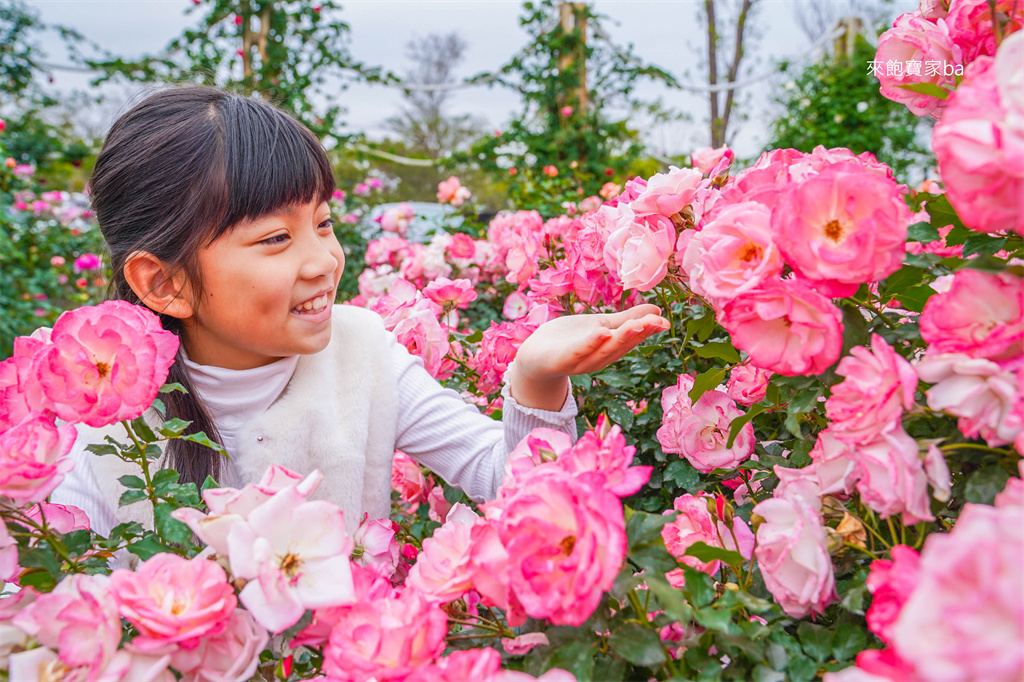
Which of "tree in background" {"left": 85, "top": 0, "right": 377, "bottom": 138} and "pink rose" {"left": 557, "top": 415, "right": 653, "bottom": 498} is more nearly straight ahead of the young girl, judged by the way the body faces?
the pink rose

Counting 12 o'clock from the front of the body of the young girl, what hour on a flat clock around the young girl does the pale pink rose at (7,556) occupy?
The pale pink rose is roughly at 2 o'clock from the young girl.

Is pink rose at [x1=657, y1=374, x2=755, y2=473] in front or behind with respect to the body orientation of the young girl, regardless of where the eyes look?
in front

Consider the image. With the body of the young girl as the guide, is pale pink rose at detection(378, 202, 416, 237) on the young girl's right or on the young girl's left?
on the young girl's left

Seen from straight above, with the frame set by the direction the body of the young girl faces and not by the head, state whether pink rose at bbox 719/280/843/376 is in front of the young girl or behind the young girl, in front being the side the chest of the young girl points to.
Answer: in front

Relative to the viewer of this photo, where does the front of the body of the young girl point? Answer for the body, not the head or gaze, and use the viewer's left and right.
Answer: facing the viewer and to the right of the viewer

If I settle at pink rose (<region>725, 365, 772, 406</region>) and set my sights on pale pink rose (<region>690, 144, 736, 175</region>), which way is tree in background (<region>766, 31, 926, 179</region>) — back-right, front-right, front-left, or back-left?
front-right
